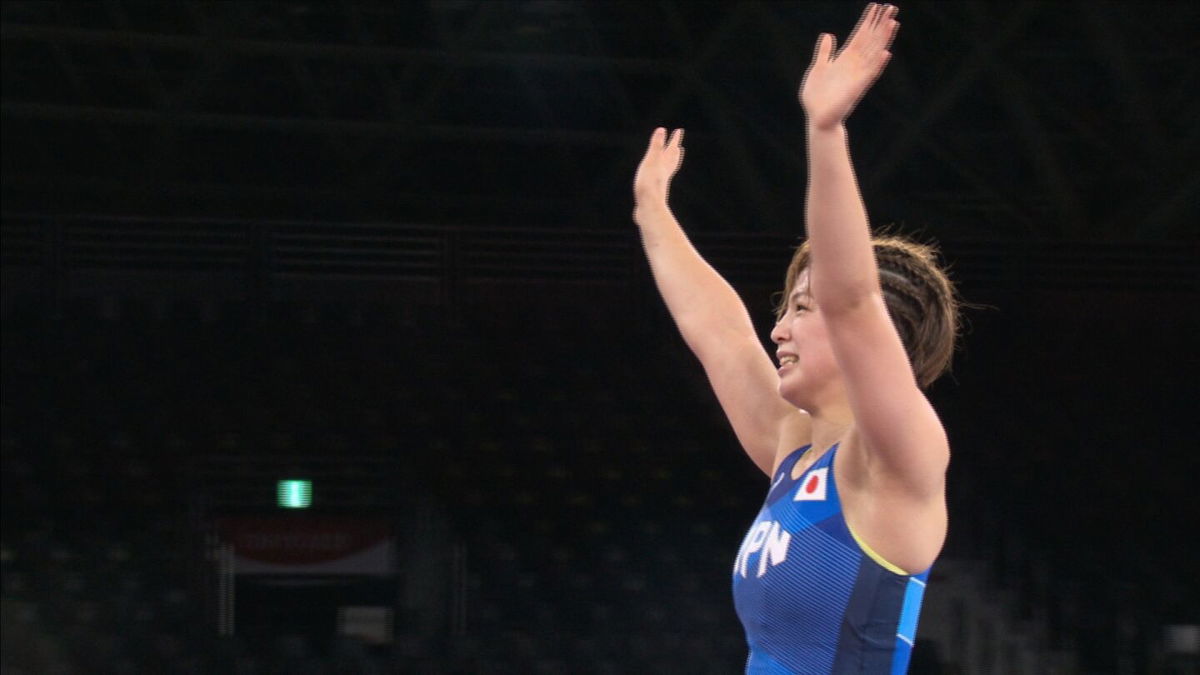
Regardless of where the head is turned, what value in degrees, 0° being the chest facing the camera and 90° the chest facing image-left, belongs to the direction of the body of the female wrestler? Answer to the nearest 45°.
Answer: approximately 45°

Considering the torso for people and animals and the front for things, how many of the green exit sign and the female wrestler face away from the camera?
0

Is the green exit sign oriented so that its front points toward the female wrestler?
yes

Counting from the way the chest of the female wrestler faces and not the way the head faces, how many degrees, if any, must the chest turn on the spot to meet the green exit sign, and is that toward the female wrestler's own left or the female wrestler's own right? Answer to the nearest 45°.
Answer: approximately 90° to the female wrestler's own right

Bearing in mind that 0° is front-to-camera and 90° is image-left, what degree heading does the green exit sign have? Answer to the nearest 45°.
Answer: approximately 0°
